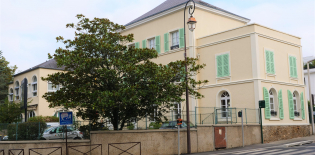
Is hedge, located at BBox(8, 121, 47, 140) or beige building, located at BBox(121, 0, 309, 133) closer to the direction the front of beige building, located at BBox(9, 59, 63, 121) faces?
the hedge

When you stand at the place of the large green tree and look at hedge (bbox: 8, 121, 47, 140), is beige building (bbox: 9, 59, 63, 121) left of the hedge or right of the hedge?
right

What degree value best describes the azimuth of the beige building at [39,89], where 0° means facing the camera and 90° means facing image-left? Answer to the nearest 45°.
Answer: approximately 45°

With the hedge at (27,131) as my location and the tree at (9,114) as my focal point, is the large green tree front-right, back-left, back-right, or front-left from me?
back-right

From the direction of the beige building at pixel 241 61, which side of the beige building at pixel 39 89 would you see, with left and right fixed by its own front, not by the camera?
left
